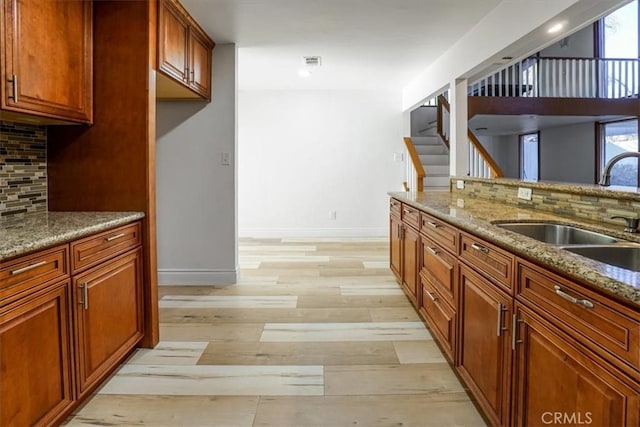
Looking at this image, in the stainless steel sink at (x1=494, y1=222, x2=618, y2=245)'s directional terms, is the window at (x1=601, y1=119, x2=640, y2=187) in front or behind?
behind

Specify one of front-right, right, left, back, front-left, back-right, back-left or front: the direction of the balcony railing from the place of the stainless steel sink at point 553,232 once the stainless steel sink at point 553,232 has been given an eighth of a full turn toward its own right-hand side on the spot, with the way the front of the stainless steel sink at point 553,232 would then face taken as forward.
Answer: right

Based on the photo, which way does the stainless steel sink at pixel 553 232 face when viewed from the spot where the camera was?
facing the viewer and to the left of the viewer

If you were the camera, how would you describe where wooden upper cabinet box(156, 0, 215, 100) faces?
facing the viewer and to the right of the viewer

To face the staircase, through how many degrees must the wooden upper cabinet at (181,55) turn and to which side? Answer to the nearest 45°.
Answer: approximately 90° to its left

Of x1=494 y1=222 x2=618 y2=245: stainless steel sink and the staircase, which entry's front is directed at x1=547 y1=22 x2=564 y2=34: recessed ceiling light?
the staircase

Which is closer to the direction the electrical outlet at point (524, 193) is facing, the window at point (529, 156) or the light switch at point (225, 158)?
the light switch

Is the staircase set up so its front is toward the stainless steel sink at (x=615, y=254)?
yes

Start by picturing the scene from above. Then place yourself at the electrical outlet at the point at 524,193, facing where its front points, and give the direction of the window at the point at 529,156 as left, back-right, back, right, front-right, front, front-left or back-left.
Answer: back-right

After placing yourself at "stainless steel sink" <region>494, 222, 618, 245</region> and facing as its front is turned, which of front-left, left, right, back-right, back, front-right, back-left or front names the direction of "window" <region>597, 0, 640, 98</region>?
back-right

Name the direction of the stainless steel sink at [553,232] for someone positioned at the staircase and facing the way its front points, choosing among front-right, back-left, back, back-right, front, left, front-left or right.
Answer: front

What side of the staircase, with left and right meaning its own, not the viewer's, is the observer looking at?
front
